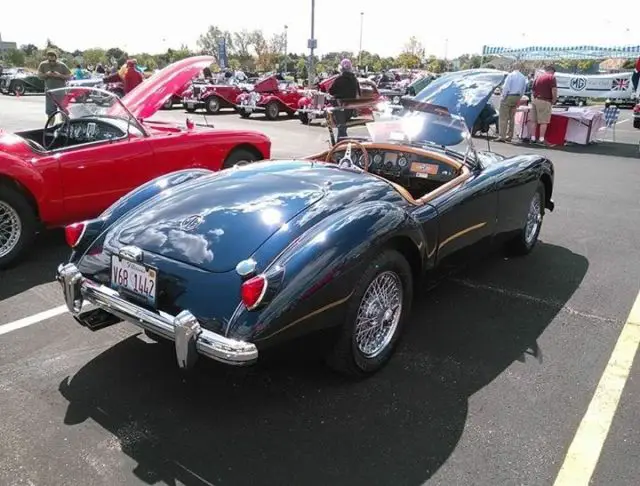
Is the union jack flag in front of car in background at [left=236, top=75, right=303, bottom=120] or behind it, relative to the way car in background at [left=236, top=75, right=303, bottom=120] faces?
behind

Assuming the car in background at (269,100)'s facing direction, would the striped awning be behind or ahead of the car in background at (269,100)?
behind

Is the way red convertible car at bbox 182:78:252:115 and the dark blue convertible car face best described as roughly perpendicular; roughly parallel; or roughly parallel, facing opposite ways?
roughly parallel, facing opposite ways

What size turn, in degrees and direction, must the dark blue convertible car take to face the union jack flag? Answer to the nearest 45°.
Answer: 0° — it already faces it

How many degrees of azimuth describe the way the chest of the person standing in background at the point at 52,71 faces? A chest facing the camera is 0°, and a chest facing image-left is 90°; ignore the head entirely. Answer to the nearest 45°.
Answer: approximately 0°

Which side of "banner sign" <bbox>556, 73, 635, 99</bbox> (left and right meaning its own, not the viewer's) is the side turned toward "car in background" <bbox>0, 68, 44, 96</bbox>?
right

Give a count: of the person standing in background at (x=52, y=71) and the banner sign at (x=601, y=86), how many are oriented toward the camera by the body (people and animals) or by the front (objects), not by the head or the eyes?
2

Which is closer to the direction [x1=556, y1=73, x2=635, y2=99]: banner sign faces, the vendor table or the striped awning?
the vendor table

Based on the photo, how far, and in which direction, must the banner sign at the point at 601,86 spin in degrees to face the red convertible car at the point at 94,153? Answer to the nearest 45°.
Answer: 0° — it already faces it

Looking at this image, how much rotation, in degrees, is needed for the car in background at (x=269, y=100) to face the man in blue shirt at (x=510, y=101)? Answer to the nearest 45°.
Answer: approximately 90° to its left

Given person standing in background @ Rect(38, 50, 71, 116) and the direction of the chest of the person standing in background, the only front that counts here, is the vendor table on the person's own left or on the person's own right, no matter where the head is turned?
on the person's own left

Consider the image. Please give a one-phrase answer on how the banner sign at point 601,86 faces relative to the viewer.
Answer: facing the viewer

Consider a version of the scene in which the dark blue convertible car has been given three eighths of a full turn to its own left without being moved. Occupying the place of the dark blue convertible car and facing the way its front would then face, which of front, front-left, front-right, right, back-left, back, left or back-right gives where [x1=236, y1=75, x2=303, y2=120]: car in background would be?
right

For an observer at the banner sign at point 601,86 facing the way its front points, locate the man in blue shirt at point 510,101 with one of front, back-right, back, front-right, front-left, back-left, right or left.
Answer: front

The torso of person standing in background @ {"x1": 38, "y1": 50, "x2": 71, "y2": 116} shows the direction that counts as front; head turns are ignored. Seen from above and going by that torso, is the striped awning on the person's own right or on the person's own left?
on the person's own left

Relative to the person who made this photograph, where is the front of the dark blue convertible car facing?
facing away from the viewer and to the right of the viewer

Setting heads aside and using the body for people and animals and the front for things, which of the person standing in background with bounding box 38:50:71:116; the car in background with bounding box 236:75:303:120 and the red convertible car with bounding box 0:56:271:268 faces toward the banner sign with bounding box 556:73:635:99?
the red convertible car
